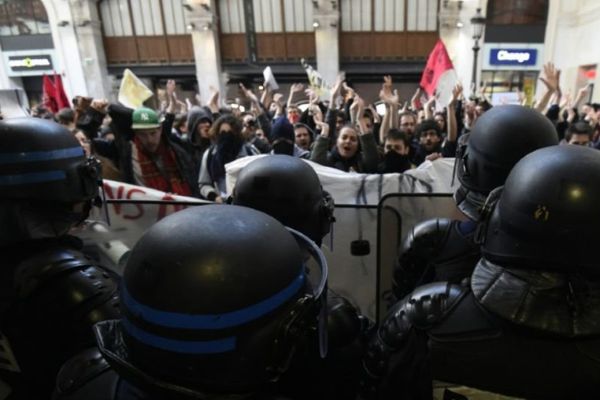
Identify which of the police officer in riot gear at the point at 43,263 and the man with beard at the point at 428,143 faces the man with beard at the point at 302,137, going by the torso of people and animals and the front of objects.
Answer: the police officer in riot gear

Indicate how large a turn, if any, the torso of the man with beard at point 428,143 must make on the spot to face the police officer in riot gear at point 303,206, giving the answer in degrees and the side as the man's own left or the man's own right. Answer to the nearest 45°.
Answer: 0° — they already face them

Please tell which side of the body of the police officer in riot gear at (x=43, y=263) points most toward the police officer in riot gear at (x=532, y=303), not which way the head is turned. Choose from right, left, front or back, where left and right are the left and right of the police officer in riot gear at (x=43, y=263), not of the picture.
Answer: right

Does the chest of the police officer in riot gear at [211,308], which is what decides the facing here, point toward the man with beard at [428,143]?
yes

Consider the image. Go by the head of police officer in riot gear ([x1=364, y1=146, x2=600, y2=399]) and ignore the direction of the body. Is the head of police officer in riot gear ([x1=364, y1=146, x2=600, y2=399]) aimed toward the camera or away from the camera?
away from the camera

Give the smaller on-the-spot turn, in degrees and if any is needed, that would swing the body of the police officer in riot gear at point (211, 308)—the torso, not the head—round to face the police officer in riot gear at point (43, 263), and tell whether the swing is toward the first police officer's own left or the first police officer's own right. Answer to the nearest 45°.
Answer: approximately 90° to the first police officer's own left

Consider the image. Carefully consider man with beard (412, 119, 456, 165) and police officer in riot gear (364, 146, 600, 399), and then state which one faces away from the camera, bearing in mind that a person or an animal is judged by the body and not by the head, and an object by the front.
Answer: the police officer in riot gear

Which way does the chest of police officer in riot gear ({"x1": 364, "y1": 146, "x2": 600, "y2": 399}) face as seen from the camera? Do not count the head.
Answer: away from the camera

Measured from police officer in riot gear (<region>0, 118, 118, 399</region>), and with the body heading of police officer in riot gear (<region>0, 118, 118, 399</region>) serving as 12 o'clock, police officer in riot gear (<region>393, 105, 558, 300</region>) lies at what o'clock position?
police officer in riot gear (<region>393, 105, 558, 300</region>) is roughly at 2 o'clock from police officer in riot gear (<region>0, 118, 118, 399</region>).

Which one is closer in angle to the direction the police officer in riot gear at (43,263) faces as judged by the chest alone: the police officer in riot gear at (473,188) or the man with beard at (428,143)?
the man with beard

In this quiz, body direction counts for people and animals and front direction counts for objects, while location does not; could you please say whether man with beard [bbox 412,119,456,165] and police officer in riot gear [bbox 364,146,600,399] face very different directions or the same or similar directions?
very different directions

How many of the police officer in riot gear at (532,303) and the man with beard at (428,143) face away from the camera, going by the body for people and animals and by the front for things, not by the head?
1

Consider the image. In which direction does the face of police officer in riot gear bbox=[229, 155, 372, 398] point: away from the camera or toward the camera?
away from the camera

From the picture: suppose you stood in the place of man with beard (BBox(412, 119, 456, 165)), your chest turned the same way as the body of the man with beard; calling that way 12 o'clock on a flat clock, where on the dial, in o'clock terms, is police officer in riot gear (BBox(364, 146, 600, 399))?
The police officer in riot gear is roughly at 12 o'clock from the man with beard.
